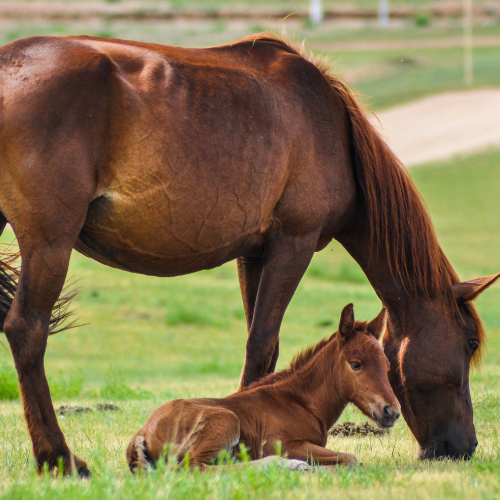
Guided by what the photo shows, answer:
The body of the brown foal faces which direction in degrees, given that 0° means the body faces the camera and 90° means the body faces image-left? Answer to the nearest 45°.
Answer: approximately 270°

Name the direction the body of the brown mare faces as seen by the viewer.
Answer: to the viewer's right

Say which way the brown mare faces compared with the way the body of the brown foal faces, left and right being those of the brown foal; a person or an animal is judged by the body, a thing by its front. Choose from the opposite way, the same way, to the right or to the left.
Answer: the same way
